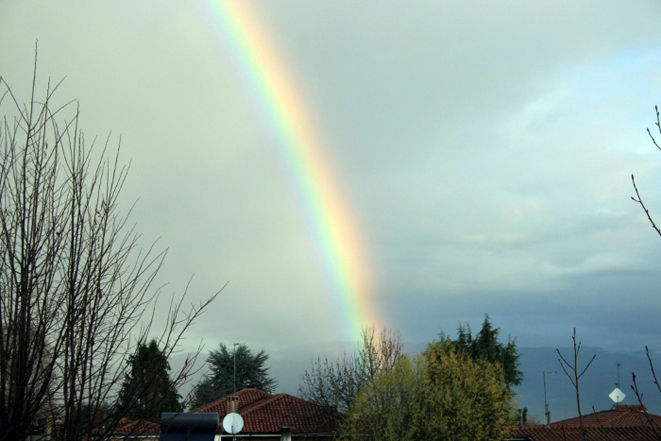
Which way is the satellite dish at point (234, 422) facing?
toward the camera

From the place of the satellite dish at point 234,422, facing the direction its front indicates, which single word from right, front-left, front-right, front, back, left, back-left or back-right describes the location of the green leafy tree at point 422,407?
back-left
